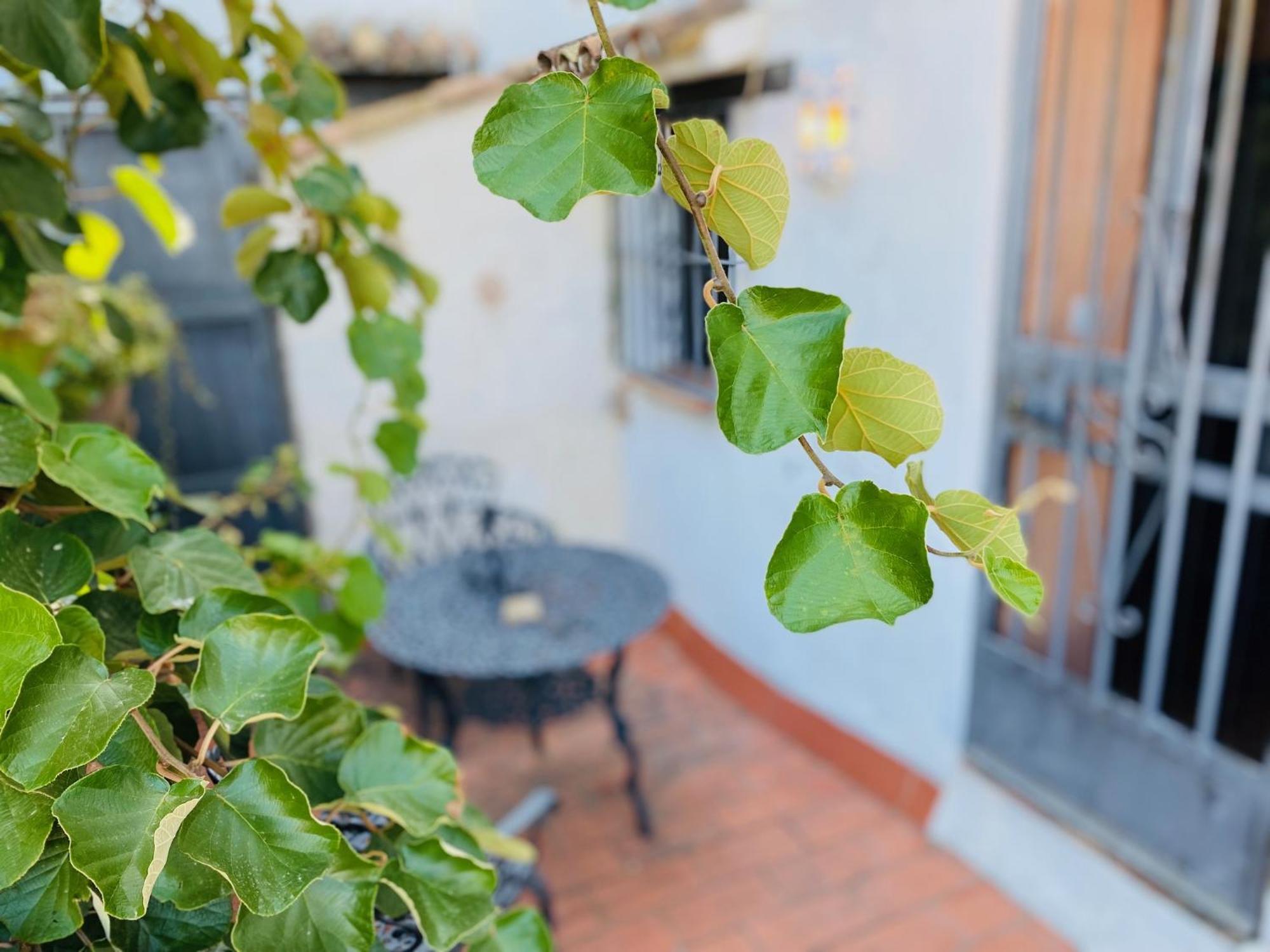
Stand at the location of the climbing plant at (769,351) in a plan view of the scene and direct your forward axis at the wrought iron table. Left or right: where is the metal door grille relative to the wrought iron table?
right

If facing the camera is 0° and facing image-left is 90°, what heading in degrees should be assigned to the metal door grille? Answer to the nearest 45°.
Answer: approximately 45°

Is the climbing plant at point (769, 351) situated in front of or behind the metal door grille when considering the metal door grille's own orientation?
in front

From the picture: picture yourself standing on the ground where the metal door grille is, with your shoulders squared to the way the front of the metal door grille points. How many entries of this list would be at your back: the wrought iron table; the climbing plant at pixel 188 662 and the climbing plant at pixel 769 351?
0

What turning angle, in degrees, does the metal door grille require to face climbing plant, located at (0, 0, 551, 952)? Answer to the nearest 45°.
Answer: approximately 45° to its left

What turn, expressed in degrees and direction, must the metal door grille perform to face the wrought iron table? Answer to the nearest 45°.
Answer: approximately 45° to its right
